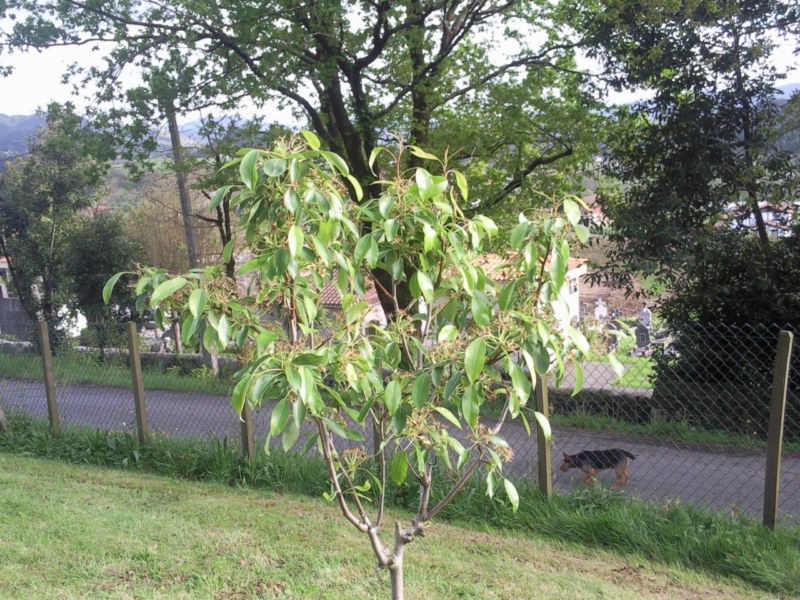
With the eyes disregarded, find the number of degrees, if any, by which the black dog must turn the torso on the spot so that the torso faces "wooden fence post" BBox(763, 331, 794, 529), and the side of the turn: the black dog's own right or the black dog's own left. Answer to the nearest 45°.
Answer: approximately 135° to the black dog's own left

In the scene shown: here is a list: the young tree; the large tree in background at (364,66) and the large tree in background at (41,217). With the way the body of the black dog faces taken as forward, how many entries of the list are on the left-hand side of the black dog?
1

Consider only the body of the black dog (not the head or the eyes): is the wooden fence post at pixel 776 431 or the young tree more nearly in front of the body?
the young tree

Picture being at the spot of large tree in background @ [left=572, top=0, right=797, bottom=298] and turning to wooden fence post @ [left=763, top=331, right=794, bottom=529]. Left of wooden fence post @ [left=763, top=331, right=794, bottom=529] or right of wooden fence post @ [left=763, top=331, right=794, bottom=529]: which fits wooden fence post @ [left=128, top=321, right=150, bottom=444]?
right

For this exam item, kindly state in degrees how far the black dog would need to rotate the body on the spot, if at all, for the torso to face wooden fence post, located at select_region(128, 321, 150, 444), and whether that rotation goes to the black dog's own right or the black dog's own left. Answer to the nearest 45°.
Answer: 0° — it already faces it

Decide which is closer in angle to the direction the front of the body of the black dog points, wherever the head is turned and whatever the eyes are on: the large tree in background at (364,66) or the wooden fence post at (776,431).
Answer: the large tree in background

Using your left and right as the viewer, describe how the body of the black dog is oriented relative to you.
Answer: facing to the left of the viewer
